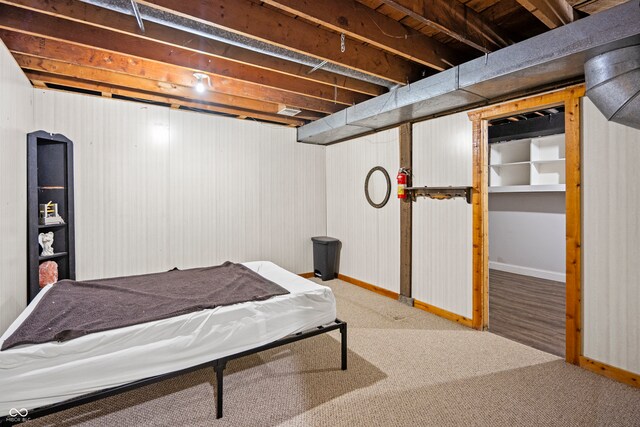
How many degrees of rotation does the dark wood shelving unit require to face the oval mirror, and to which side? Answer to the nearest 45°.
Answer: approximately 45° to its left

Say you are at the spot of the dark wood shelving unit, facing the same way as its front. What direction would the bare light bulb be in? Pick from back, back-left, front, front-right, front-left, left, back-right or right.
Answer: front

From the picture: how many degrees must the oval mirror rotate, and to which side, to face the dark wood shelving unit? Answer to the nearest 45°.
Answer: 0° — it already faces it

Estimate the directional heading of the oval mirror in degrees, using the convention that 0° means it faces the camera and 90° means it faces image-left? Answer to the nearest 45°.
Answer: approximately 45°

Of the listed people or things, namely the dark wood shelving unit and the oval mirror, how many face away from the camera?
0

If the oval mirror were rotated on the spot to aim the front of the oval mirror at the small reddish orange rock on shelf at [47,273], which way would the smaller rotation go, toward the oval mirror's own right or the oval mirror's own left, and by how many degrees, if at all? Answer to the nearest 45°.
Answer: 0° — it already faces it

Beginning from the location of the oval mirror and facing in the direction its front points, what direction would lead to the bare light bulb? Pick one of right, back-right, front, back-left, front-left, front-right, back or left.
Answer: front

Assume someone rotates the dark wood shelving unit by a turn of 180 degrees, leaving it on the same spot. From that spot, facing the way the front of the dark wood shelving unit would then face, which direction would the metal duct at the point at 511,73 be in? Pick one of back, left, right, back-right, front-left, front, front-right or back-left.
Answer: back

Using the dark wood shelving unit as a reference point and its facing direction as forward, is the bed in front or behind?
in front

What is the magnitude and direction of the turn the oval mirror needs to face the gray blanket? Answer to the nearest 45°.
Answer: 0° — it already faces it
